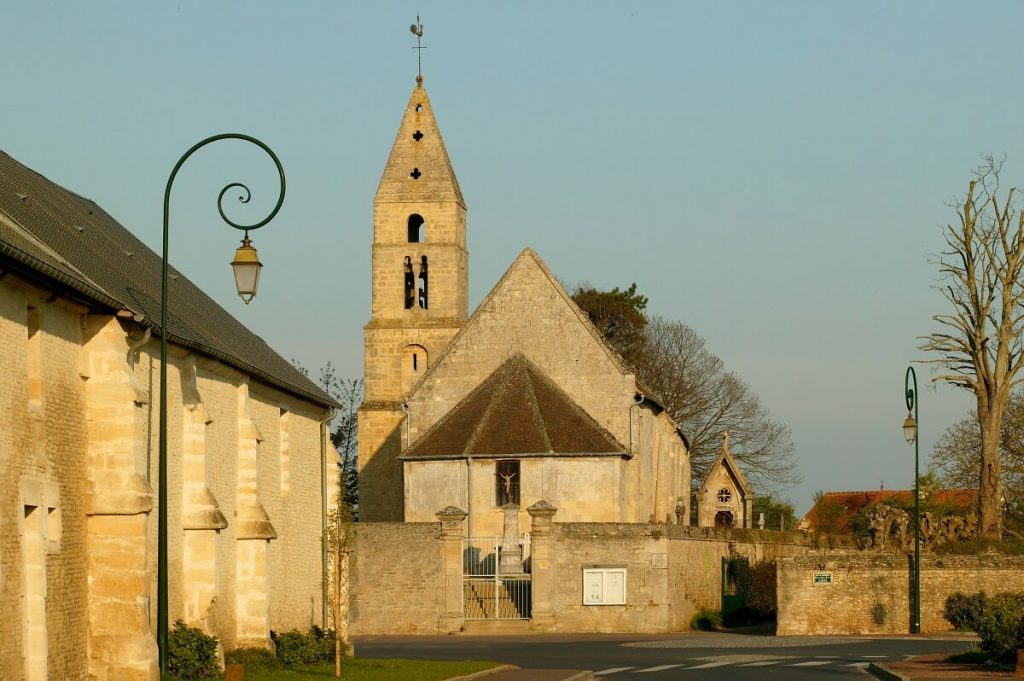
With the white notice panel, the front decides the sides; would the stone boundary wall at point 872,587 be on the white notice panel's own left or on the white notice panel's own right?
on the white notice panel's own left

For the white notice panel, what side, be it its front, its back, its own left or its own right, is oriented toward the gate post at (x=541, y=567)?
right

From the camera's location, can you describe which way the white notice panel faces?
facing the viewer

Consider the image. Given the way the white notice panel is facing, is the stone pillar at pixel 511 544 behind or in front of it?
behind

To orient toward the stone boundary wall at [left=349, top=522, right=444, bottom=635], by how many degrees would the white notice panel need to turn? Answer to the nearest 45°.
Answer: approximately 90° to its right

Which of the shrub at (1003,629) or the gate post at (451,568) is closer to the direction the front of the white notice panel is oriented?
the shrub

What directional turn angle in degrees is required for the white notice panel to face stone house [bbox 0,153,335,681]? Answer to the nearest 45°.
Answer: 0° — it already faces it

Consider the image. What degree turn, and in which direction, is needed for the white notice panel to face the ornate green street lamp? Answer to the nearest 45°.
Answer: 0° — it already faces it

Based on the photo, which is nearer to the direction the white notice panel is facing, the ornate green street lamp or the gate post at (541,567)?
the ornate green street lamp

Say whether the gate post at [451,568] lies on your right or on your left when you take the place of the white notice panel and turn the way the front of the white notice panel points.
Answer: on your right
